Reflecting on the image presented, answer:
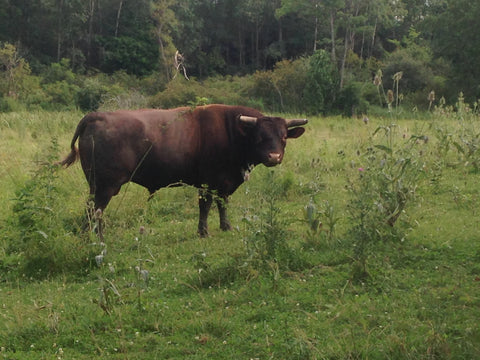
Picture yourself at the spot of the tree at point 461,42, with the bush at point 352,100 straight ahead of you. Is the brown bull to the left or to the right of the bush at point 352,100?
left

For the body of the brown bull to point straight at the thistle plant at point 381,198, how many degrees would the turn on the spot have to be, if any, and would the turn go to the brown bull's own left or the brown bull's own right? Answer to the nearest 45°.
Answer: approximately 45° to the brown bull's own right

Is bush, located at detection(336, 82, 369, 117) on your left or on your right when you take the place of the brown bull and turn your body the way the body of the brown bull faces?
on your left

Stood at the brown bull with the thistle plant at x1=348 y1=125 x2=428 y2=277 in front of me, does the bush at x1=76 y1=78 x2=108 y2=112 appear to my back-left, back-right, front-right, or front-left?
back-left

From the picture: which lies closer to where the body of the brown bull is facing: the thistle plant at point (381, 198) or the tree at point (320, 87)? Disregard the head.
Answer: the thistle plant

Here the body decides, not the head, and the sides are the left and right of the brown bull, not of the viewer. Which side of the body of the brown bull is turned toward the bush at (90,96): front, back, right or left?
left

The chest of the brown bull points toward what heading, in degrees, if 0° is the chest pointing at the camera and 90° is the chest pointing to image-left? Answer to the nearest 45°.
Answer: approximately 270°

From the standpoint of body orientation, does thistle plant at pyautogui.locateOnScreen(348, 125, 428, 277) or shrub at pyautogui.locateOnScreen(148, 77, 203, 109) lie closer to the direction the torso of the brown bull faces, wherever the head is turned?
the thistle plant

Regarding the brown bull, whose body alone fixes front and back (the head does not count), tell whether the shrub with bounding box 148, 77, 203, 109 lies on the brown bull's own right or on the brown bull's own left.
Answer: on the brown bull's own left

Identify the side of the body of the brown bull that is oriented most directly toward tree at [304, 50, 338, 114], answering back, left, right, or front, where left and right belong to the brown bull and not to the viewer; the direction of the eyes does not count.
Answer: left

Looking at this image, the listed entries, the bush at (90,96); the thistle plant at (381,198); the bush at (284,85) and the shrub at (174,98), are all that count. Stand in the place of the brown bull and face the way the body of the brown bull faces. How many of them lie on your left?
3

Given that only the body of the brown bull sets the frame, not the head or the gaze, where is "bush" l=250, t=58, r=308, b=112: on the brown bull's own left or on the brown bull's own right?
on the brown bull's own left

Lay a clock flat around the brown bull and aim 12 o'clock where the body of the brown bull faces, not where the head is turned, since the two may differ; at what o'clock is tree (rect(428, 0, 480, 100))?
The tree is roughly at 10 o'clock from the brown bull.
